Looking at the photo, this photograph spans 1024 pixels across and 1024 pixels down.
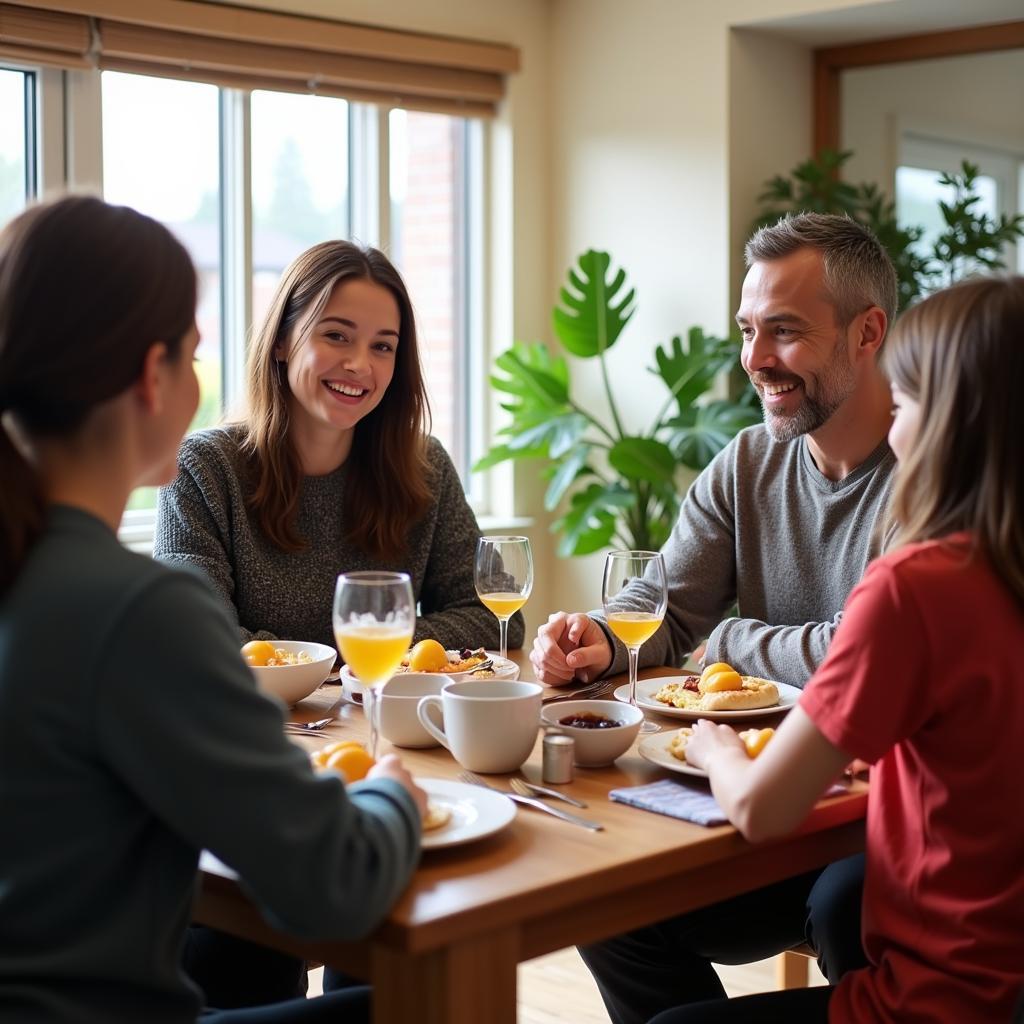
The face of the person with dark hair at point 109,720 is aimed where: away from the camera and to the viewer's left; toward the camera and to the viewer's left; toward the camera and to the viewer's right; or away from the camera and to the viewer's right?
away from the camera and to the viewer's right

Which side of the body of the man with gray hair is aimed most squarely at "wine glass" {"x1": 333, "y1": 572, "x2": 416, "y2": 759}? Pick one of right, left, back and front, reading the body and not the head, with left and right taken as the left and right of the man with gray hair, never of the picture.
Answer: front

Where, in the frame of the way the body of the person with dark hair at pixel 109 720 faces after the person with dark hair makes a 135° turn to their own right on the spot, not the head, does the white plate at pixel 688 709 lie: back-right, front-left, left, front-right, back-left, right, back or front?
back-left

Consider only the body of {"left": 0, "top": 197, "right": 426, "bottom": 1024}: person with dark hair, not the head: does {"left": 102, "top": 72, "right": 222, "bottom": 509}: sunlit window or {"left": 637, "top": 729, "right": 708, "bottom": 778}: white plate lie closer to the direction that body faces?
the white plate

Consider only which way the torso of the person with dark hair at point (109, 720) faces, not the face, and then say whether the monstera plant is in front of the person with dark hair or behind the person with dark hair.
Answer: in front

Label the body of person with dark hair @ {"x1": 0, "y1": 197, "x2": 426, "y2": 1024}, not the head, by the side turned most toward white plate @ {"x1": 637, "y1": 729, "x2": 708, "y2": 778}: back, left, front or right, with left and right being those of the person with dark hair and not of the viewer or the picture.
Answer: front

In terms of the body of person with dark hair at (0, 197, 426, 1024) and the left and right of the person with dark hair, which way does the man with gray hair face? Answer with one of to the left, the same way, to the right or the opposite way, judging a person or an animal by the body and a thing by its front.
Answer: the opposite way

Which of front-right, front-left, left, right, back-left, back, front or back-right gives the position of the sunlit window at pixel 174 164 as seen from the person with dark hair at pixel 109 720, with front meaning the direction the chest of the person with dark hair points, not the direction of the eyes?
front-left

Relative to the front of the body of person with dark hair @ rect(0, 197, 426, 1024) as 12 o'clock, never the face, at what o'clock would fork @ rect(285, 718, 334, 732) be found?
The fork is roughly at 11 o'clock from the person with dark hair.

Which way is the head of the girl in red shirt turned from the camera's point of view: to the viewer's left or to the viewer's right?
to the viewer's left

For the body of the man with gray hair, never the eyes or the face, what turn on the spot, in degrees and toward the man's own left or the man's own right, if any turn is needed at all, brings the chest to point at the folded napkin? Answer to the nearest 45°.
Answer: approximately 45° to the man's own left

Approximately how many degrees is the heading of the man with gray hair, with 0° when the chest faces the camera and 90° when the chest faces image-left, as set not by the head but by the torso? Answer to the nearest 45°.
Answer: approximately 45°

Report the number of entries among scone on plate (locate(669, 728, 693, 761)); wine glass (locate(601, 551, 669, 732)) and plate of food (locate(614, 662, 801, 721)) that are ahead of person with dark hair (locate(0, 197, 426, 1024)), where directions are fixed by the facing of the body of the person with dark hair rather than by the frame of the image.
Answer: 3

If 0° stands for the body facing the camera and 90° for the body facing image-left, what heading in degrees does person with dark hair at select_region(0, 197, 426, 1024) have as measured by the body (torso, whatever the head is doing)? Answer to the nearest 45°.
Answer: approximately 225°

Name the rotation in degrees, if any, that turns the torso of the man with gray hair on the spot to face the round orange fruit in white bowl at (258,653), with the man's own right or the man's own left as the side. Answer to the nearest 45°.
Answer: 0° — they already face it

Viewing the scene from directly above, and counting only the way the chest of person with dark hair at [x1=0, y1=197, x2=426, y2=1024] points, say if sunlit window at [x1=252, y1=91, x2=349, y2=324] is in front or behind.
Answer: in front
